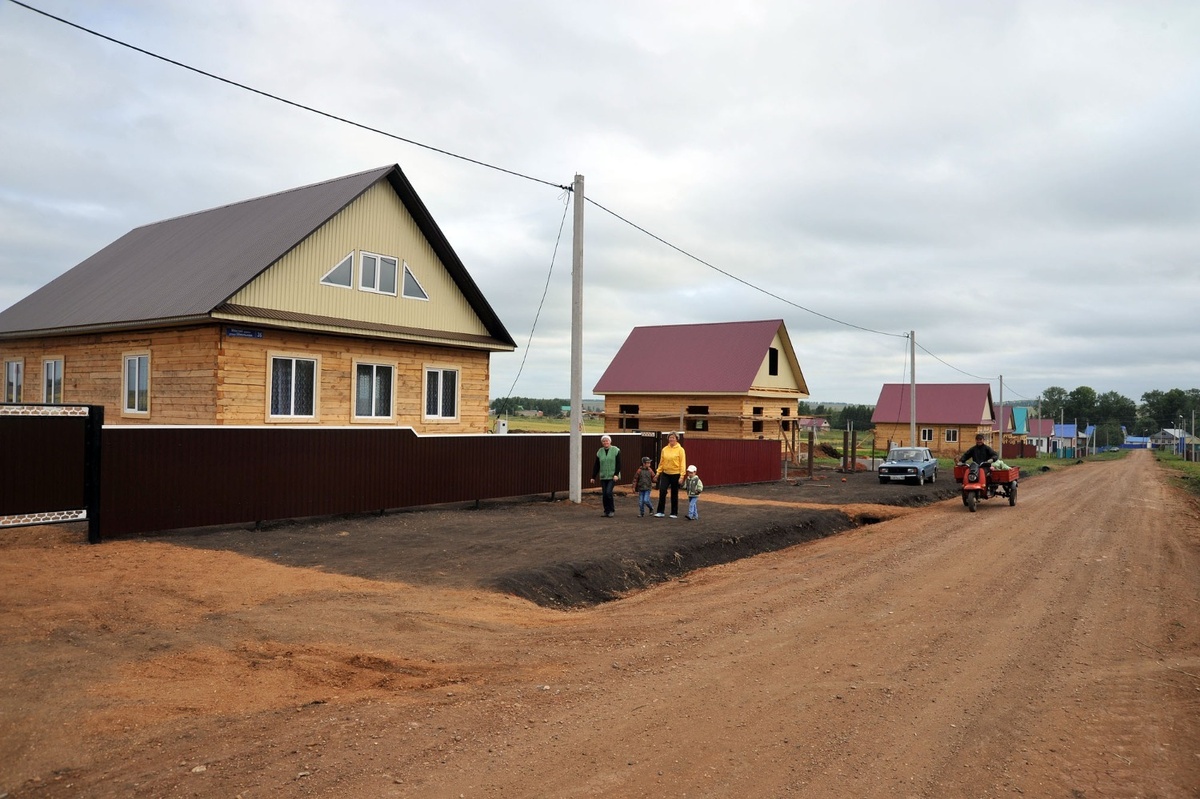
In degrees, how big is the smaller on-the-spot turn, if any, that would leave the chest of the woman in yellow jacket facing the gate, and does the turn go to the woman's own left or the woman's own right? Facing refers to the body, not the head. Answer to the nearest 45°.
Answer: approximately 45° to the woman's own right

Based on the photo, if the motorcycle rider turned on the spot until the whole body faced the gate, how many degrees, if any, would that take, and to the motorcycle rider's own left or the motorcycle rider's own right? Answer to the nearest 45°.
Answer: approximately 45° to the motorcycle rider's own right

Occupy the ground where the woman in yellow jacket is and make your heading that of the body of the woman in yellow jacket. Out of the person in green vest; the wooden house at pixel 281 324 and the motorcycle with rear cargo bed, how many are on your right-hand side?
2

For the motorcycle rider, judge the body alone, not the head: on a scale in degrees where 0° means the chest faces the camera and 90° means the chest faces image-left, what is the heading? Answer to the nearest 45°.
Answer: approximately 0°

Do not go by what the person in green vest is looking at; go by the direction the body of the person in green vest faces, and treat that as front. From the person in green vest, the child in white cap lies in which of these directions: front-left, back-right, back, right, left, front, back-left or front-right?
left

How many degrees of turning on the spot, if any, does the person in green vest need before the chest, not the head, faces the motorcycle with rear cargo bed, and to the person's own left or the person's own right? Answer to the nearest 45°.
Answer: approximately 135° to the person's own left

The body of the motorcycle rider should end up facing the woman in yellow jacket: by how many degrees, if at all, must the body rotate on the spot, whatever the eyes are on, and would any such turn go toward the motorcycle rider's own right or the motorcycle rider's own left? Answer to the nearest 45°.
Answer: approximately 45° to the motorcycle rider's own right
